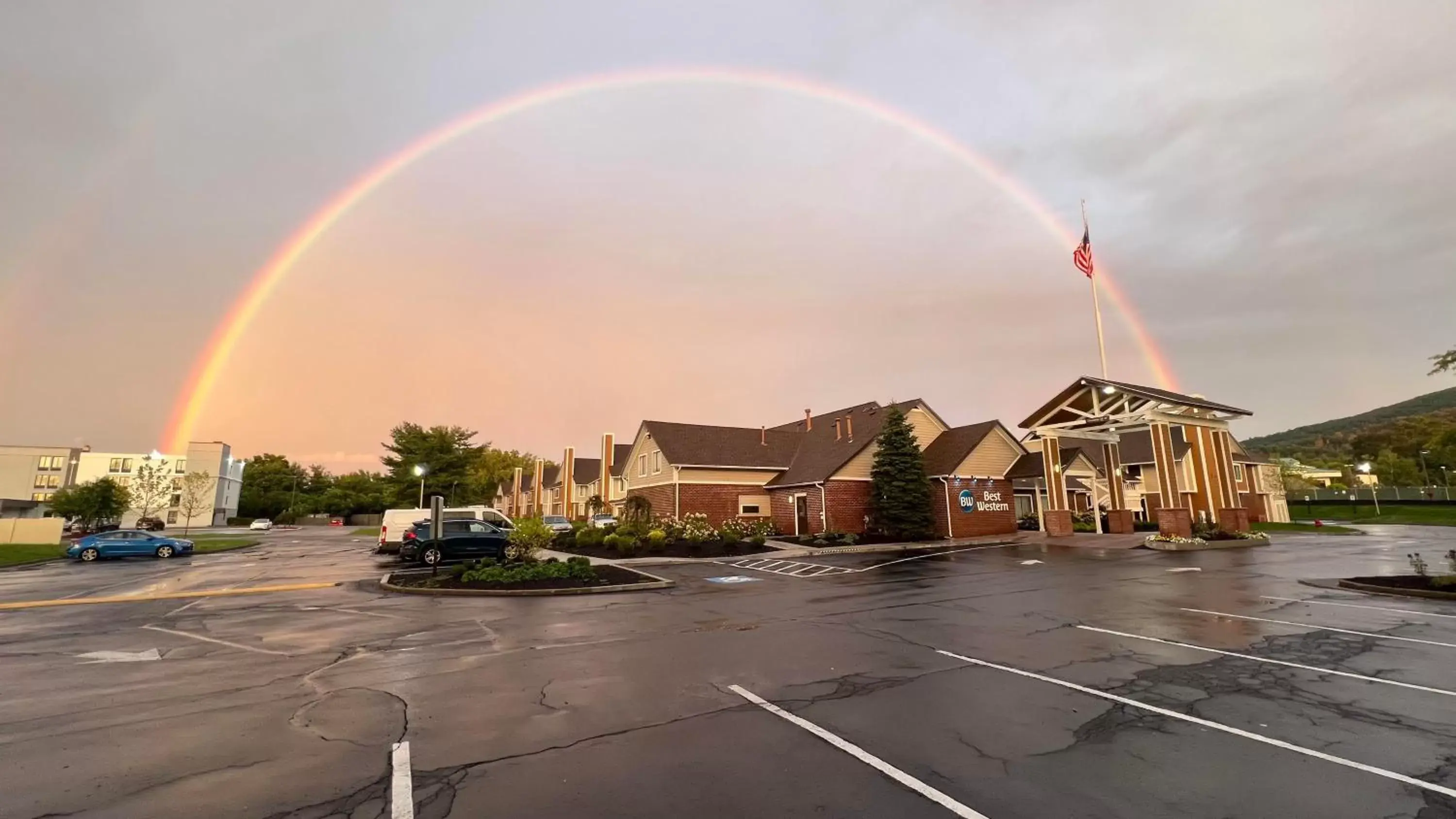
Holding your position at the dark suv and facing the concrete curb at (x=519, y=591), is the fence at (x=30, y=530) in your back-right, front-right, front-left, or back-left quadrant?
back-right

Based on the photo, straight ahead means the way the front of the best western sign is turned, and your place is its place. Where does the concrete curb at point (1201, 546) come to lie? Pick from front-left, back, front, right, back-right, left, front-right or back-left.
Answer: front

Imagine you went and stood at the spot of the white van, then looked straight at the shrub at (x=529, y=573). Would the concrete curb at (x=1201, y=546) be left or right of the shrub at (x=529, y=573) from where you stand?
left

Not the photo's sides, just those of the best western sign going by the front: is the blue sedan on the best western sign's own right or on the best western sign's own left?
on the best western sign's own right

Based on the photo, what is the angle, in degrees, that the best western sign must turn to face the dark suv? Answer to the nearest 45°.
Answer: approximately 90° to its right

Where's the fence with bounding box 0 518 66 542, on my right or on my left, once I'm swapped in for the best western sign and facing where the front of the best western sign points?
on my right

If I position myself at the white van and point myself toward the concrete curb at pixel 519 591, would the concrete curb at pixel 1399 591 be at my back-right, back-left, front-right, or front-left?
front-left

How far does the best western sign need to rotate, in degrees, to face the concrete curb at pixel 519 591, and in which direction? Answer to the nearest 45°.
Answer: approximately 90° to its right

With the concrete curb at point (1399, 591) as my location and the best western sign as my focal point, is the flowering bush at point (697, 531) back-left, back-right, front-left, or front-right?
front-left

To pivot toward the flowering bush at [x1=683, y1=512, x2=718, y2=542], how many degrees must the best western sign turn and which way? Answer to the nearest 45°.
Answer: approximately 90° to its right

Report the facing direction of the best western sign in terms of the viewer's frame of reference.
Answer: facing the viewer and to the right of the viewer
